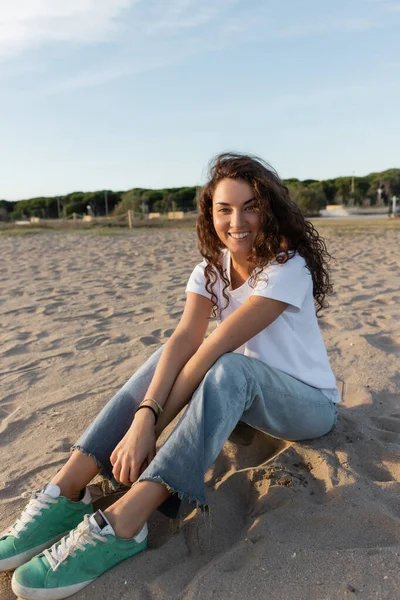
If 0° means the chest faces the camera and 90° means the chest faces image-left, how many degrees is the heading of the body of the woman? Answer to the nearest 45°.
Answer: approximately 45°
